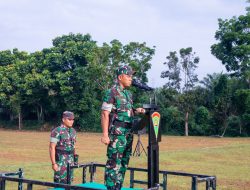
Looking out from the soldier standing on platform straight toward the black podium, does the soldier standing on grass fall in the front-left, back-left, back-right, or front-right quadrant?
back-left

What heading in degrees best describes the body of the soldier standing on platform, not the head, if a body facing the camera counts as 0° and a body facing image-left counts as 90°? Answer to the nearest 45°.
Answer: approximately 315°

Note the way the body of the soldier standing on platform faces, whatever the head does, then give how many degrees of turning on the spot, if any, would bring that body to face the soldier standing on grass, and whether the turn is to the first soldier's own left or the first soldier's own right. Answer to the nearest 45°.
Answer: approximately 180°

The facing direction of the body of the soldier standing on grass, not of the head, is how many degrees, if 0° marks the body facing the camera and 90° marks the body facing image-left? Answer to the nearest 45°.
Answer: approximately 315°

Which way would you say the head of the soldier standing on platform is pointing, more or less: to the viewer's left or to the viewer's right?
to the viewer's right
